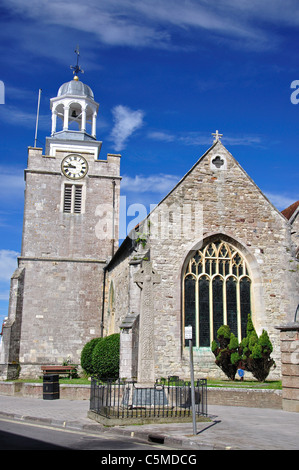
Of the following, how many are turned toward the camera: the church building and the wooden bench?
2

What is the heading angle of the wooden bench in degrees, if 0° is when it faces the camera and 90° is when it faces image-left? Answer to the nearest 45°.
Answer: approximately 0°

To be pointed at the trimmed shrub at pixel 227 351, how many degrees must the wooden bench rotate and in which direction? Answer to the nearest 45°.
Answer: approximately 45° to its left

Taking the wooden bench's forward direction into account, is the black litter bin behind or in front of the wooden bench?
in front

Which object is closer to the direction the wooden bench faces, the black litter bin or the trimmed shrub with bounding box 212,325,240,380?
the black litter bin

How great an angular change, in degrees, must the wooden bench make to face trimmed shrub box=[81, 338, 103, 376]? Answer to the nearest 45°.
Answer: approximately 45° to its left

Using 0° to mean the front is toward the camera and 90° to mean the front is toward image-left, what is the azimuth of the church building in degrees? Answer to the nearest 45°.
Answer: approximately 0°

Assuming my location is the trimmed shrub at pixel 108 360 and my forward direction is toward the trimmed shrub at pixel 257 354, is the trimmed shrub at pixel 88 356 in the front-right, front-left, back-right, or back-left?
back-left
